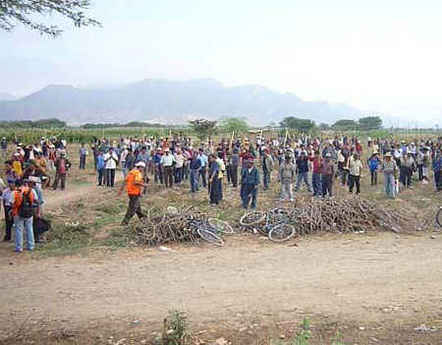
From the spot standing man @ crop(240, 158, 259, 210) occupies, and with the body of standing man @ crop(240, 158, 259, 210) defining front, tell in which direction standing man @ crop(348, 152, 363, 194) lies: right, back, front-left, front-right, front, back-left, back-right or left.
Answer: back-left

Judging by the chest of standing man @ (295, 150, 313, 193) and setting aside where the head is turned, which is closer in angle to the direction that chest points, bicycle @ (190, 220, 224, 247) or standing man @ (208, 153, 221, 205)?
the bicycle

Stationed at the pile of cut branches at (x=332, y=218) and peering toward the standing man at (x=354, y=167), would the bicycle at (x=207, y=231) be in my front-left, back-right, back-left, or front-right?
back-left

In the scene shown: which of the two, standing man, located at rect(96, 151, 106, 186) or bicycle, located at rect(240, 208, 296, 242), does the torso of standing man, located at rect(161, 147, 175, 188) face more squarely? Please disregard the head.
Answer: the bicycle

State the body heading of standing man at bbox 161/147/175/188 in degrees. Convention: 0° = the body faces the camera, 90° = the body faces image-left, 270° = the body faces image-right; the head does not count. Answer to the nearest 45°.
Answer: approximately 0°

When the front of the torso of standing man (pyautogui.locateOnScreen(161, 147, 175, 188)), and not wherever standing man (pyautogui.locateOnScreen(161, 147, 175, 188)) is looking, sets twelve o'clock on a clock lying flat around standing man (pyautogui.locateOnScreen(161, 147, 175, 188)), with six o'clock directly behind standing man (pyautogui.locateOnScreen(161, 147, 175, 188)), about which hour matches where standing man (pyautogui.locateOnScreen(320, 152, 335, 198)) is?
standing man (pyautogui.locateOnScreen(320, 152, 335, 198)) is roughly at 10 o'clock from standing man (pyautogui.locateOnScreen(161, 147, 175, 188)).

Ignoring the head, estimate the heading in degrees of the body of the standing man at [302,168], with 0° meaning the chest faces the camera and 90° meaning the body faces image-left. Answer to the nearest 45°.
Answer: approximately 0°

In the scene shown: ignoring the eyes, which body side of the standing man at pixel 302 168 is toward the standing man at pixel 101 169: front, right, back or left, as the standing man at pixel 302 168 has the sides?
right

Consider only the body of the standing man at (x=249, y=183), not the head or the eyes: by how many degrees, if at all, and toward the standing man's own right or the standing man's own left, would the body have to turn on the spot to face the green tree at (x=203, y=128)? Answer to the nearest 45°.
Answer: approximately 180°
